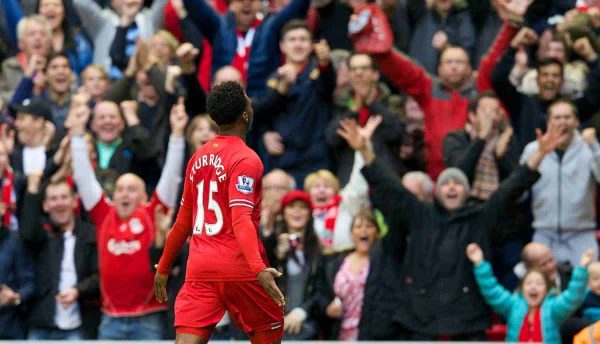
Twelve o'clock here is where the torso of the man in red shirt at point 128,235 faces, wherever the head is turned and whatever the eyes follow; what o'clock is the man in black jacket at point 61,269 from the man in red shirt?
The man in black jacket is roughly at 4 o'clock from the man in red shirt.

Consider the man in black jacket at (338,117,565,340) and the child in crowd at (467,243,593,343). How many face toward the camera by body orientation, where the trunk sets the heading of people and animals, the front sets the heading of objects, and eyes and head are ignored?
2

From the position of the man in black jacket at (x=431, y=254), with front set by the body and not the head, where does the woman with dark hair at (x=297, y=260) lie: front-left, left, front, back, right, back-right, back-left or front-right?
right

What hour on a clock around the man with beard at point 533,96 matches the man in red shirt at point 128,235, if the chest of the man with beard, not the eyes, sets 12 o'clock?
The man in red shirt is roughly at 2 o'clock from the man with beard.

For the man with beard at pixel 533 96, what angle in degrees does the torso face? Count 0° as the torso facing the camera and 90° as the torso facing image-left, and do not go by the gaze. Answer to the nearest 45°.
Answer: approximately 0°

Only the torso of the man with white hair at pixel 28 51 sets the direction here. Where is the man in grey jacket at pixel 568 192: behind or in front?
in front

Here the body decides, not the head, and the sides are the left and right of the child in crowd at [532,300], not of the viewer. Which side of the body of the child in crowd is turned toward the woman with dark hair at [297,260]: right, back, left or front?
right

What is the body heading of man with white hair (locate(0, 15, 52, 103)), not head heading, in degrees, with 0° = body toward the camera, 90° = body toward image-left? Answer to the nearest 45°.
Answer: approximately 315°
